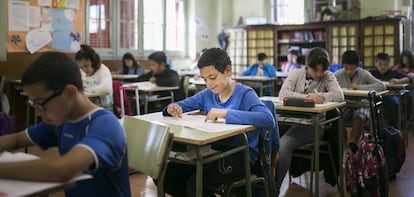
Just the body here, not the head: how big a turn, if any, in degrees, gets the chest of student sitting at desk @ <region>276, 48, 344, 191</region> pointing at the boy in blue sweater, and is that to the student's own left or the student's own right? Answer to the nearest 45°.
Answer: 0° — they already face them

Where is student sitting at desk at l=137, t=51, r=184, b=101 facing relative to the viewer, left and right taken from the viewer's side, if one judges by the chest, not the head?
facing the viewer and to the left of the viewer

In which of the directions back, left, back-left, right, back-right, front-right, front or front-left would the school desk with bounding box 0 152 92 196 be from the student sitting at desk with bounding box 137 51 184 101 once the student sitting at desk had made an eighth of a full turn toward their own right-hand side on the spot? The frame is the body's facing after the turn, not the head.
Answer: left

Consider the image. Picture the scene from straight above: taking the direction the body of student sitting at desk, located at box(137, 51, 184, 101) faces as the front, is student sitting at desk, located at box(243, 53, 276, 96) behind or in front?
behind

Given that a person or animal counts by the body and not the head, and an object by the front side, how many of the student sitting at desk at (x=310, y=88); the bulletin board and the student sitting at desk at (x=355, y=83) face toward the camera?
3

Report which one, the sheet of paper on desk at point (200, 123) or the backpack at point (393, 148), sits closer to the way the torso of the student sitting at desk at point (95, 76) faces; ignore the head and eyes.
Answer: the sheet of paper on desk

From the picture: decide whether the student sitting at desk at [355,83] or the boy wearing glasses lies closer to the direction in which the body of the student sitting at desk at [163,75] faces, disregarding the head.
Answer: the boy wearing glasses

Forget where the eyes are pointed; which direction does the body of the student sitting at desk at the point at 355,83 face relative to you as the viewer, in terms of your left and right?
facing the viewer

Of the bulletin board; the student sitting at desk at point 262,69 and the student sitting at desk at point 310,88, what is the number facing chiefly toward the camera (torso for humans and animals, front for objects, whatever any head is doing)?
3

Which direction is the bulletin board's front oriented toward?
toward the camera

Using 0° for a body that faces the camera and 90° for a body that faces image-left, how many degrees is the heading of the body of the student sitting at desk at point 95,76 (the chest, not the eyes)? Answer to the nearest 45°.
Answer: approximately 45°
